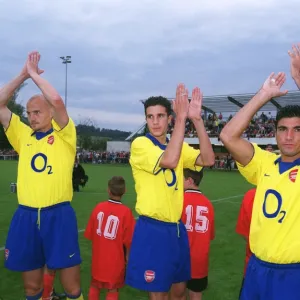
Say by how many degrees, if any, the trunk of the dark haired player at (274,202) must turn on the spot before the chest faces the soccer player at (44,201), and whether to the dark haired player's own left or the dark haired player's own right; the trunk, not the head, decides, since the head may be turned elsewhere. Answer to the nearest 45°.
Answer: approximately 90° to the dark haired player's own right

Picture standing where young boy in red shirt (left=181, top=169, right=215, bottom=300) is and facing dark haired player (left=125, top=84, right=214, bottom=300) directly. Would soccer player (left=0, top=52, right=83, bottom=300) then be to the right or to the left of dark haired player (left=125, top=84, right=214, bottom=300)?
right

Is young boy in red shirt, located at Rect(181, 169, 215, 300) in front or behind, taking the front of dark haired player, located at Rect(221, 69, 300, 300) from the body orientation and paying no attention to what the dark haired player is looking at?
behind

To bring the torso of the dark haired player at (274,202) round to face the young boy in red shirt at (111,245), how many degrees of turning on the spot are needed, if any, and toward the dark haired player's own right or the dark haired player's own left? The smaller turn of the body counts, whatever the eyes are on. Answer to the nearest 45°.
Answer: approximately 135° to the dark haired player's own right

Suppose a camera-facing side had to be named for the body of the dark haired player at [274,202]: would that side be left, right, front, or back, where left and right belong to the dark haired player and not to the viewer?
front

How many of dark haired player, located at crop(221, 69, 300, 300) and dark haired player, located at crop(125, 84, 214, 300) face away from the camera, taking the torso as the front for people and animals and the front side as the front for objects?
0

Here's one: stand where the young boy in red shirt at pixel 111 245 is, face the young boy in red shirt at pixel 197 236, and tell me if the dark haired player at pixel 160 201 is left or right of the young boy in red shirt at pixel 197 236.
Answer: right

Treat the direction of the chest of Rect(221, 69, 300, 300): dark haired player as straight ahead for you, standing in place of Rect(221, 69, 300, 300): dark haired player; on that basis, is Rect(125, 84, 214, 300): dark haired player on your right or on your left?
on your right

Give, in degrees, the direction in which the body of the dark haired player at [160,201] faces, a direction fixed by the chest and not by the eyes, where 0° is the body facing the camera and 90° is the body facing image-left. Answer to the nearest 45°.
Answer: approximately 315°

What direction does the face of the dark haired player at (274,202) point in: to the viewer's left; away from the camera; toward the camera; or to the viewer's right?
toward the camera

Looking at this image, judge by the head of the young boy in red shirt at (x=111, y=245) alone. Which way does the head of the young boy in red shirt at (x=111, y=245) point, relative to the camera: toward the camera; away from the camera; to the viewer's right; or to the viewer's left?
away from the camera

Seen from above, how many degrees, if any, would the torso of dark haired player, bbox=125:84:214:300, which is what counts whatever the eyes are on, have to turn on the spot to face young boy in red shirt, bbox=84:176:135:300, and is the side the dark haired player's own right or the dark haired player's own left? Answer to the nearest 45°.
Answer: approximately 180°
